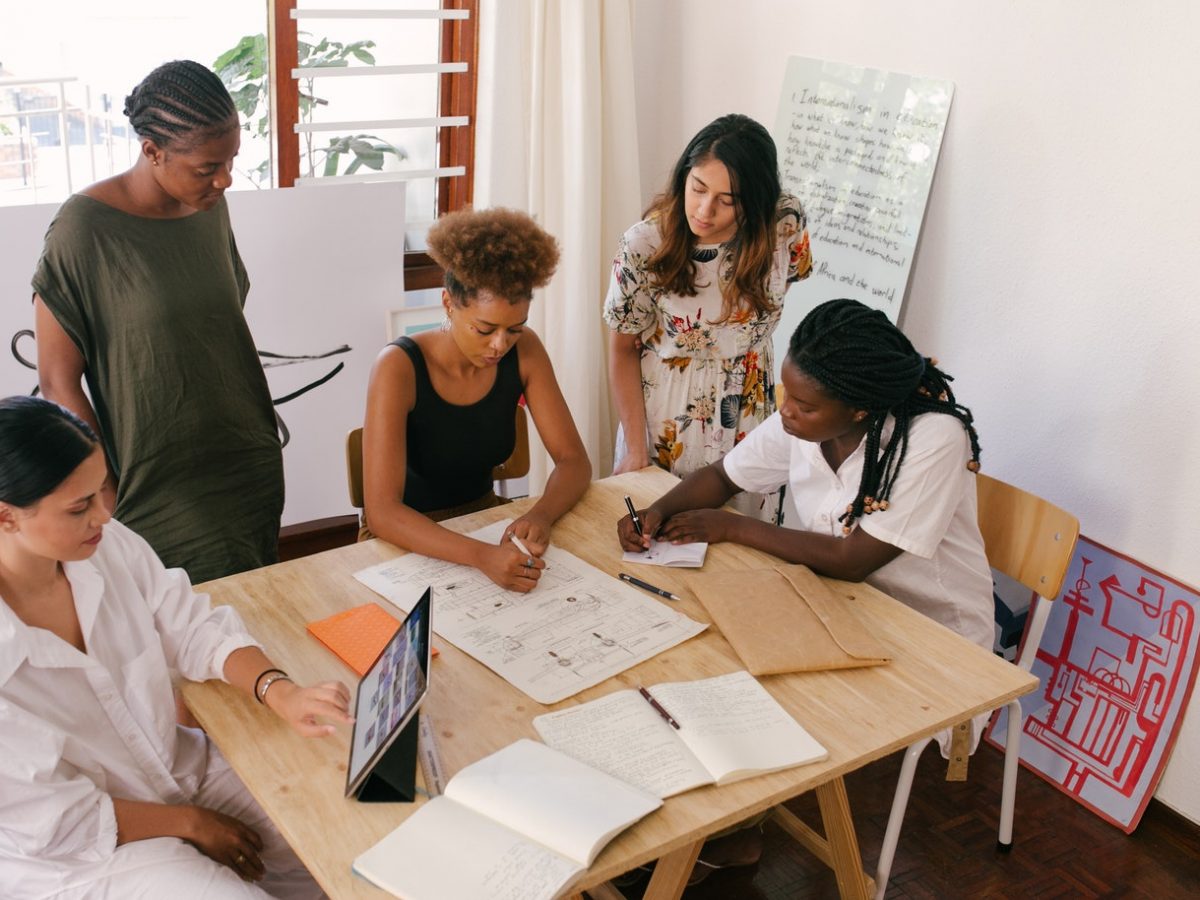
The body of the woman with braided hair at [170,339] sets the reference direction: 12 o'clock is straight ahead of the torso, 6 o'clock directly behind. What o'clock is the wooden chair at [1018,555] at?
The wooden chair is roughly at 11 o'clock from the woman with braided hair.

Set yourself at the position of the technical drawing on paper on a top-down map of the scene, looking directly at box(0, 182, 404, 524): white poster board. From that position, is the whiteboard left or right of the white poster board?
right

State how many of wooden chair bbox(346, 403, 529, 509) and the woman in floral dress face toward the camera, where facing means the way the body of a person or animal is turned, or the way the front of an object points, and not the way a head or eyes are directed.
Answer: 2

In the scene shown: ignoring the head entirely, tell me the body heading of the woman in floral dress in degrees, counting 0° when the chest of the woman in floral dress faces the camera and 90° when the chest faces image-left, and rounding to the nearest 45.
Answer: approximately 0°

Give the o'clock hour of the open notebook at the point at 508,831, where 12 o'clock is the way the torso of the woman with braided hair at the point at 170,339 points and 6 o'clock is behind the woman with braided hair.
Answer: The open notebook is roughly at 1 o'clock from the woman with braided hair.

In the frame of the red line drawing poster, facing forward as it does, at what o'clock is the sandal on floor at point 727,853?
The sandal on floor is roughly at 12 o'clock from the red line drawing poster.

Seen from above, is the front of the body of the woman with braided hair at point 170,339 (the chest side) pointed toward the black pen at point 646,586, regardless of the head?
yes
